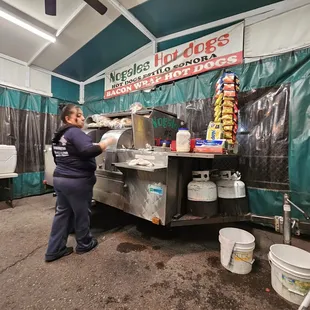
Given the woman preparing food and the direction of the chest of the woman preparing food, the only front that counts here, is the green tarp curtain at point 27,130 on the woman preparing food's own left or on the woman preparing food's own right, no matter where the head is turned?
on the woman preparing food's own left

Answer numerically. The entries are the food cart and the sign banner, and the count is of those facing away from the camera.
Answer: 0

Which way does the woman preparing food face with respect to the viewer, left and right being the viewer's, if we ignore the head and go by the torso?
facing away from the viewer and to the right of the viewer

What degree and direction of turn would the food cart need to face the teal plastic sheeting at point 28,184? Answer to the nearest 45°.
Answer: approximately 90° to its right

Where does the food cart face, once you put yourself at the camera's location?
facing the viewer and to the left of the viewer

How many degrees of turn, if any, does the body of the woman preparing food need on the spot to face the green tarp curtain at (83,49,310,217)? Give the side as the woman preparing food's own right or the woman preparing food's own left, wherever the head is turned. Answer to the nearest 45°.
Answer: approximately 45° to the woman preparing food's own right

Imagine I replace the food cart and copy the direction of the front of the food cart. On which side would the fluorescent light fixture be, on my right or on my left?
on my right

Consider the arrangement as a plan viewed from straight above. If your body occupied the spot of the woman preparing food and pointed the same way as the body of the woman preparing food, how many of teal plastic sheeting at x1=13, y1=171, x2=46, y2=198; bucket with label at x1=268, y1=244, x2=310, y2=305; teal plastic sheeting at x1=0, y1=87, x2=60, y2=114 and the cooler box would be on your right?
1

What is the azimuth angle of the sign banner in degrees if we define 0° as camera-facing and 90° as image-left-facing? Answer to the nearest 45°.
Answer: approximately 45°
